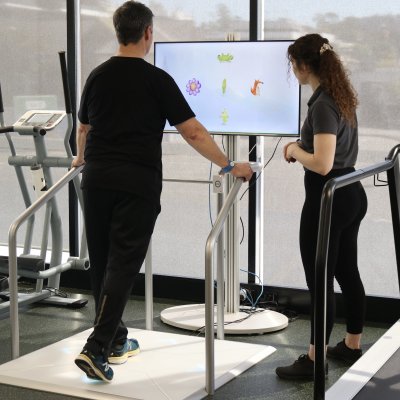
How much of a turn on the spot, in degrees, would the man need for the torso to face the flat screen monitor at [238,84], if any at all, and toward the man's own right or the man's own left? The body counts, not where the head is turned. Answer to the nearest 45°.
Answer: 0° — they already face it

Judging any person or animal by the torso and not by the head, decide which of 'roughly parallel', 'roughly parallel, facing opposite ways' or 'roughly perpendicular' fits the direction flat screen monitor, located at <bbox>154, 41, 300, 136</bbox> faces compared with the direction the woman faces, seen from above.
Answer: roughly perpendicular

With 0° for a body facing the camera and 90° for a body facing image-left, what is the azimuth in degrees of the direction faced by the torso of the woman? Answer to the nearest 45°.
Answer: approximately 90°

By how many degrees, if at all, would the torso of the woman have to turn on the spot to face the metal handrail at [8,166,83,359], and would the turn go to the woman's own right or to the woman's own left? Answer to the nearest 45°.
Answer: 0° — they already face it

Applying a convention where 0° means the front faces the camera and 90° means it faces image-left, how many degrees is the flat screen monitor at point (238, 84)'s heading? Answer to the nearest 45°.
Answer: approximately 0°

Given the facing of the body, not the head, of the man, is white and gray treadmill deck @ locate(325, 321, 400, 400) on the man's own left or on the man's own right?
on the man's own right

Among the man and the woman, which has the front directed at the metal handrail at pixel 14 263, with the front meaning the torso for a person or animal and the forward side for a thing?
the woman

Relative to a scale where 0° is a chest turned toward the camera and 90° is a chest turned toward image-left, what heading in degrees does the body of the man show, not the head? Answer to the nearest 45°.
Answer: approximately 225°

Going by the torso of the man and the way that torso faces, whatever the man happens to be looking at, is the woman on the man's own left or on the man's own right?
on the man's own right
